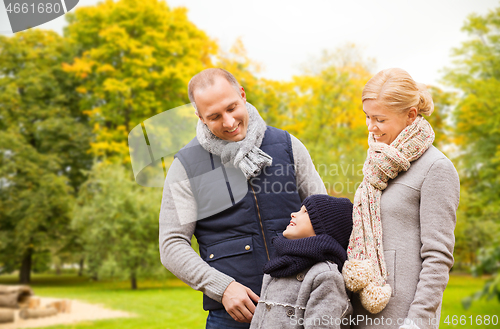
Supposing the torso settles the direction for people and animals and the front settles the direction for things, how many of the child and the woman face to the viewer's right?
0

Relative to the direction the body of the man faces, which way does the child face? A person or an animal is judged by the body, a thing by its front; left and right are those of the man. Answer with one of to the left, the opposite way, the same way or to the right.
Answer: to the right

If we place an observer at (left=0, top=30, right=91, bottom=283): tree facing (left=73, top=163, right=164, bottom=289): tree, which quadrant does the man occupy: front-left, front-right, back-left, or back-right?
front-right

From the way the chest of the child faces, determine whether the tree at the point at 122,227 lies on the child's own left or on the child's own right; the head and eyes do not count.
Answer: on the child's own right

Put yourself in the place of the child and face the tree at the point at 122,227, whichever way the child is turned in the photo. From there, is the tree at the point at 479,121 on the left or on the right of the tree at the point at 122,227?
right

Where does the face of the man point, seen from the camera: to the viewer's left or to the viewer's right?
to the viewer's right

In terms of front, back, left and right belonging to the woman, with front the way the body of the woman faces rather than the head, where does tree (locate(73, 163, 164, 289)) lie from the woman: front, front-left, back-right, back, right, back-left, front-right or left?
right

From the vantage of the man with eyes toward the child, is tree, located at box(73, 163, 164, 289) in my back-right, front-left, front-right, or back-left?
back-left

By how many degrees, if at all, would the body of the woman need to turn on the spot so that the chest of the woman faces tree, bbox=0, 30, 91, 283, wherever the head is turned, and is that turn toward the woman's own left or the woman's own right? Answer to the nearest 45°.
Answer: approximately 90° to the woman's own right

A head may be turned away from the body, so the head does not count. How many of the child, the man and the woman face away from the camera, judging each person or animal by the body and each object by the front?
0

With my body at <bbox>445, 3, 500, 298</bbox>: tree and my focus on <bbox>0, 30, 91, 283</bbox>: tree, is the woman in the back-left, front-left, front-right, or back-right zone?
front-left
